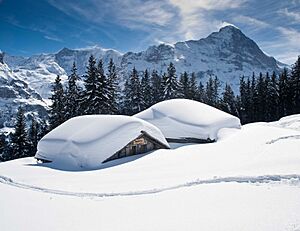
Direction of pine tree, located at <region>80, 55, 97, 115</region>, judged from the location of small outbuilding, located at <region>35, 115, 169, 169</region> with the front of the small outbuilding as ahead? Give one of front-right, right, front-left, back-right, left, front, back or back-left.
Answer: back-left

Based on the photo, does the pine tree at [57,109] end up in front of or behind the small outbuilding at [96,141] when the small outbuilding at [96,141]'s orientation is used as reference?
behind

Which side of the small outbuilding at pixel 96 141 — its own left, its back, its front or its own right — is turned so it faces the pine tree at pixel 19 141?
back

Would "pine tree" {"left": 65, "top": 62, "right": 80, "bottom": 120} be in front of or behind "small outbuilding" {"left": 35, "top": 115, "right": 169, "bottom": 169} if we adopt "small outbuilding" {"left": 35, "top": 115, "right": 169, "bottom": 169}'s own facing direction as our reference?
behind

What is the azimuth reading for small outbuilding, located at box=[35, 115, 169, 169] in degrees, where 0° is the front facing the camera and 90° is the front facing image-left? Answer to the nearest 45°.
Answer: approximately 315°

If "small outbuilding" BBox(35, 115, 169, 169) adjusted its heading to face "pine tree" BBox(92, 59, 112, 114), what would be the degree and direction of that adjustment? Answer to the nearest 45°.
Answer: approximately 135° to its left
